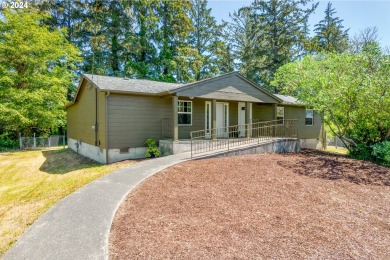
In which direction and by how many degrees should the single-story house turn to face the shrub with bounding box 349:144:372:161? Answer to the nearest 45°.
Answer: approximately 45° to its left

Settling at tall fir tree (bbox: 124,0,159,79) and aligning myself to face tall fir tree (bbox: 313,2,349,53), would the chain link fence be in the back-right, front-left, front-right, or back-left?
back-right

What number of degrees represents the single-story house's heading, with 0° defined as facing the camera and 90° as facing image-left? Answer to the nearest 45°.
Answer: approximately 315°

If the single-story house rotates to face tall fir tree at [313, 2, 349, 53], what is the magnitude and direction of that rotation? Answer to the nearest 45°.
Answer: approximately 90° to its left

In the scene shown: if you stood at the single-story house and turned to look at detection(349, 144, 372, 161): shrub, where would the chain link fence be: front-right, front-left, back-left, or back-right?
back-left
